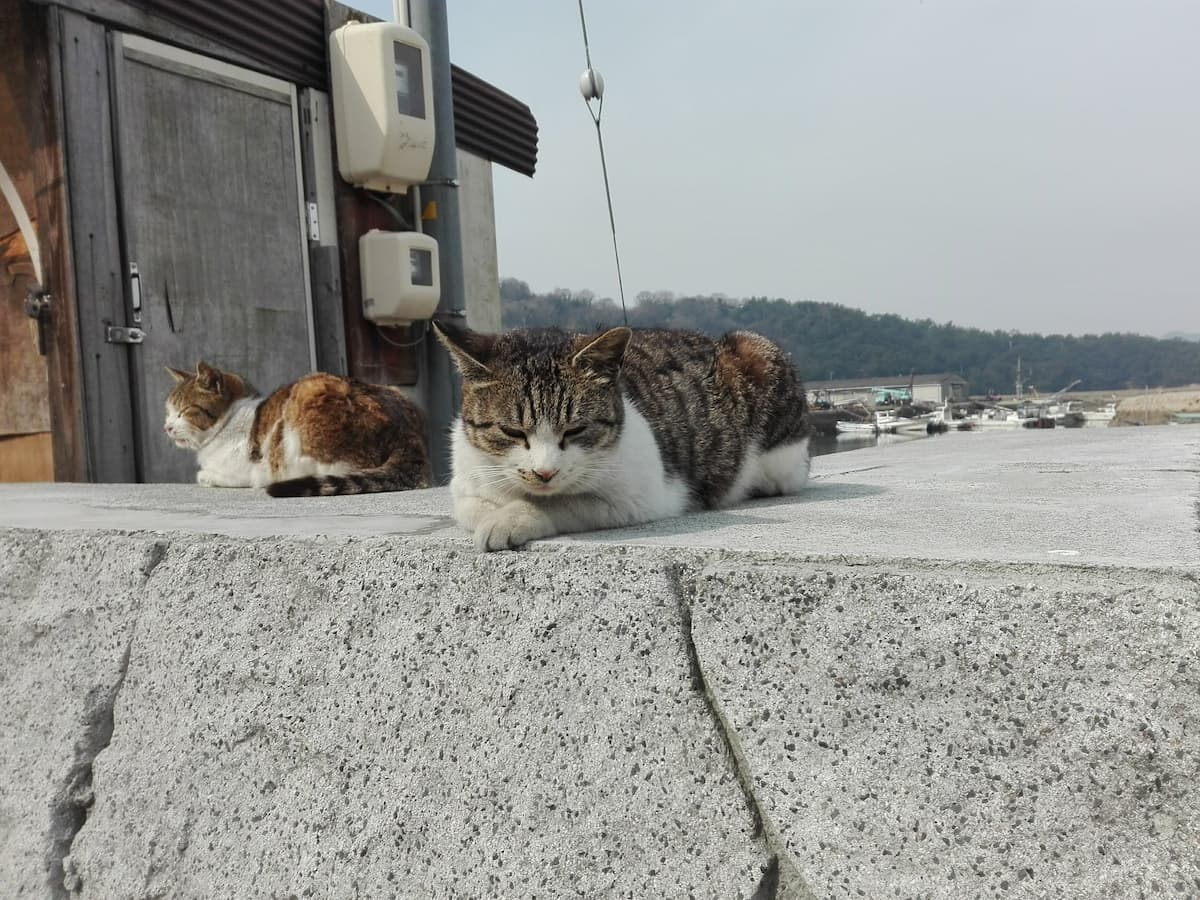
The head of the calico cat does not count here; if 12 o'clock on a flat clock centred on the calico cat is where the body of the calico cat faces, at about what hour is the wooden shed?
The wooden shed is roughly at 2 o'clock from the calico cat.

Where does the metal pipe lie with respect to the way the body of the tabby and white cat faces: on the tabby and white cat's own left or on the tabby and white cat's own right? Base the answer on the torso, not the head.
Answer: on the tabby and white cat's own right

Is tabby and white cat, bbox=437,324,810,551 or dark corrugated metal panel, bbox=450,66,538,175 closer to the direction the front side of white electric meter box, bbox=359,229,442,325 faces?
the tabby and white cat

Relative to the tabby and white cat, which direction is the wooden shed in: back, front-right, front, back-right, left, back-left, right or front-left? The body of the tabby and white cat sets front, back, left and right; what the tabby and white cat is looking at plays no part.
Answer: right

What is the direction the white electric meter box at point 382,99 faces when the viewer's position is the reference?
facing the viewer and to the right of the viewer

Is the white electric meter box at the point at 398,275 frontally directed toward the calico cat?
no

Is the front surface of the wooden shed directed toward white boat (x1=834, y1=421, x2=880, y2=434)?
no

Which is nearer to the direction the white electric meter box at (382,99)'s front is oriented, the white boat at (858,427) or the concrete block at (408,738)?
the concrete block

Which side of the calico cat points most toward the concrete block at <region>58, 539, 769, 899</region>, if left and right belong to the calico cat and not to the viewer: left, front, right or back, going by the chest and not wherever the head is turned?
left

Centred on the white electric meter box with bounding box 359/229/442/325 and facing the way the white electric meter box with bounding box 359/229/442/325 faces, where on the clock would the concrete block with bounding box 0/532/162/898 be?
The concrete block is roughly at 2 o'clock from the white electric meter box.

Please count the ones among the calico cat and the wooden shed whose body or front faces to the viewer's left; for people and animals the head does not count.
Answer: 1

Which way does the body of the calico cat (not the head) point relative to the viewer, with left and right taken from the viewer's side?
facing to the left of the viewer
